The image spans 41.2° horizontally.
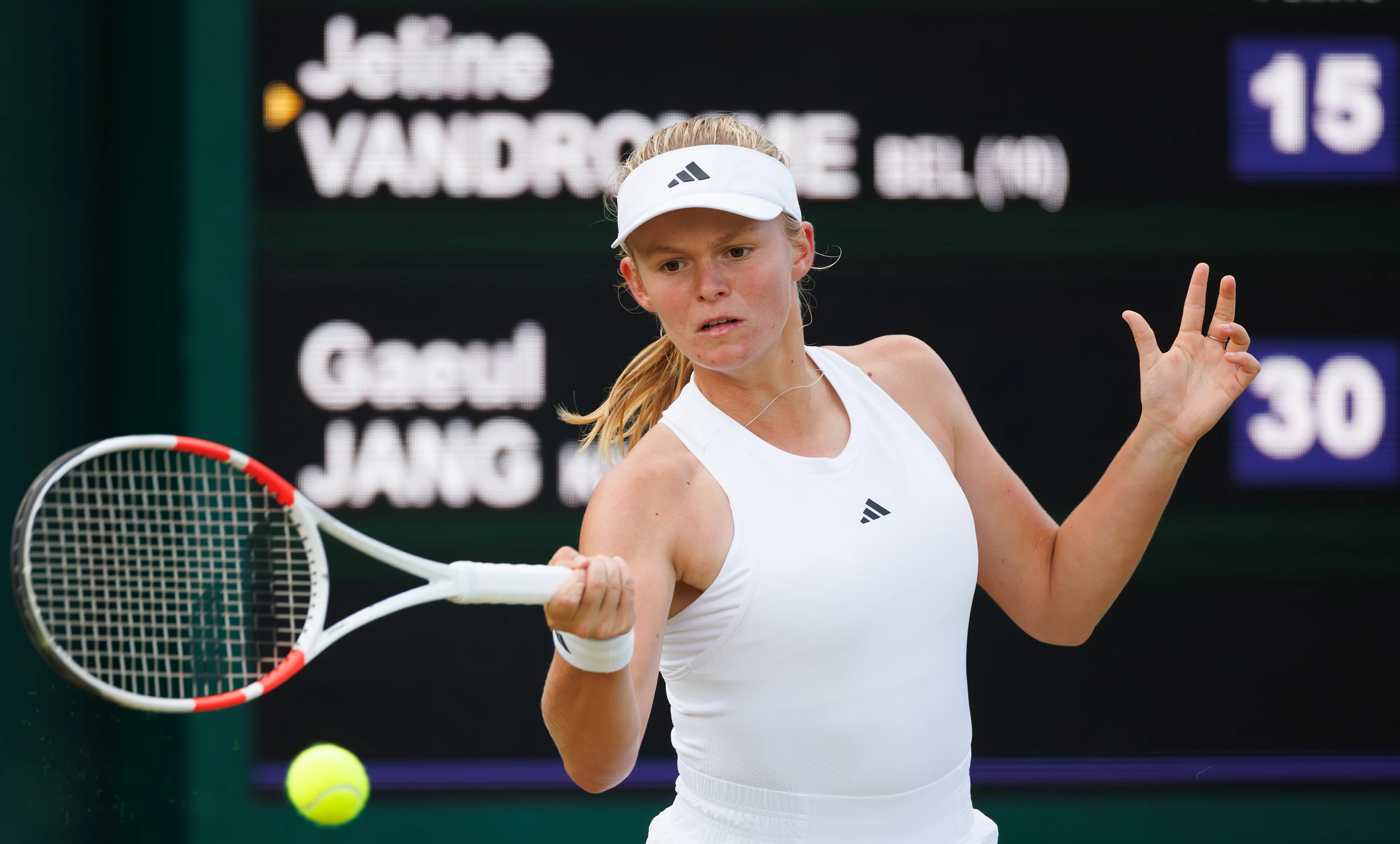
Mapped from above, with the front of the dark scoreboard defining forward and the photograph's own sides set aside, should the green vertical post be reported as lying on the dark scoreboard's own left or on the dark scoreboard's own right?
on the dark scoreboard's own right

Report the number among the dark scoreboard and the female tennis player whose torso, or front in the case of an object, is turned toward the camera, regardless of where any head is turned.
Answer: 2

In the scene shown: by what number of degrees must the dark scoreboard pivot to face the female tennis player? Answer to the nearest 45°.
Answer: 0° — it already faces them

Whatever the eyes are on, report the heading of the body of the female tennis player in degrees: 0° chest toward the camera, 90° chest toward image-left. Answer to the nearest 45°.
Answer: approximately 0°

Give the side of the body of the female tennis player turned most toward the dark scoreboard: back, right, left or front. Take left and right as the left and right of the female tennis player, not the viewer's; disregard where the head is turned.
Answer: back

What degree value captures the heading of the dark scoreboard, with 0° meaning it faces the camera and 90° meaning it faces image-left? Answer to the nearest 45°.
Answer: approximately 0°

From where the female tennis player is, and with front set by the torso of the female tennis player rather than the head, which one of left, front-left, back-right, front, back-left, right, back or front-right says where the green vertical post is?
back-right
